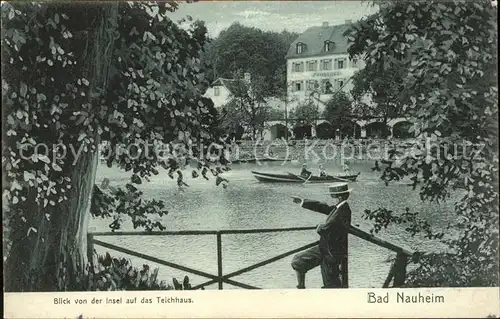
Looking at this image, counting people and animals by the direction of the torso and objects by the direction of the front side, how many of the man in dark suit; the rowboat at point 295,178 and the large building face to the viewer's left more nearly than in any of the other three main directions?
2

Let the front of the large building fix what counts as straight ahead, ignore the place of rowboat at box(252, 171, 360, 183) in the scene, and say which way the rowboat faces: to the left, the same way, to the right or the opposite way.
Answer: to the right

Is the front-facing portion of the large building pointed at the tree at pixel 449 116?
yes

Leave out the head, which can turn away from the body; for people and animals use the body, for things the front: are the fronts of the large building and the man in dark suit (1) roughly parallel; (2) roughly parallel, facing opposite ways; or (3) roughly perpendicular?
roughly perpendicular

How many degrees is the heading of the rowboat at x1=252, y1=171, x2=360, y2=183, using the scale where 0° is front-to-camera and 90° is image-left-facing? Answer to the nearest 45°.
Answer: approximately 90°

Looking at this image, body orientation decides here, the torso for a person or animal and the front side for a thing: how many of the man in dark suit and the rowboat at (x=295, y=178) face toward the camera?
0

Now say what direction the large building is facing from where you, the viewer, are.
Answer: facing the viewer

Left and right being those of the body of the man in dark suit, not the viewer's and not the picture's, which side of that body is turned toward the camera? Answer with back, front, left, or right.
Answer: left

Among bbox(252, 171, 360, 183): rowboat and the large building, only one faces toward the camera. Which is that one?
the large building
